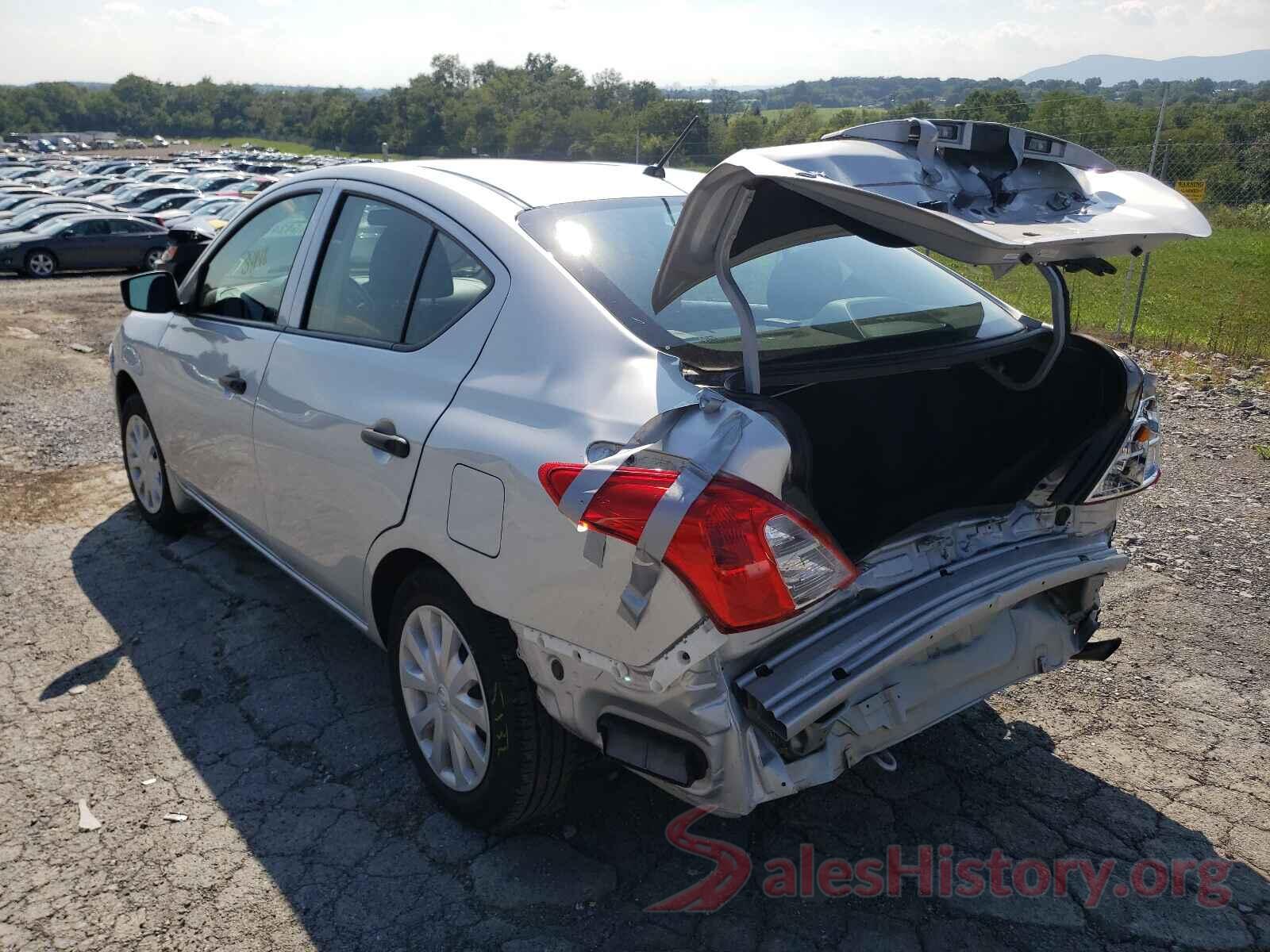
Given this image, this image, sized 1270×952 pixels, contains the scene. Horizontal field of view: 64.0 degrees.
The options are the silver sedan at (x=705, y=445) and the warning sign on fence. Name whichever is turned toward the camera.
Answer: the warning sign on fence

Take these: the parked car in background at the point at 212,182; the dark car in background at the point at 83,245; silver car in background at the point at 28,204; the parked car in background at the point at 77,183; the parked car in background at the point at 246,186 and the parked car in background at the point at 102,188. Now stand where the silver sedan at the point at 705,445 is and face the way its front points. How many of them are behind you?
0

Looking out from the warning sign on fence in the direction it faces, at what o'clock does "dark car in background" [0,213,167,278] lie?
The dark car in background is roughly at 3 o'clock from the warning sign on fence.

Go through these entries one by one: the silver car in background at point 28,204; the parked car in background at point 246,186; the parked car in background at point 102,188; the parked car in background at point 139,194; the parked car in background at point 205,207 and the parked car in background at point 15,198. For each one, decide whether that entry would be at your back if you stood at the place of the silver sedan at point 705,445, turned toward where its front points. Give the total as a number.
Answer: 0

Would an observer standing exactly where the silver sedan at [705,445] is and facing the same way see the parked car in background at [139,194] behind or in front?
in front

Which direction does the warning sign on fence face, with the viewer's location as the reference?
facing the viewer

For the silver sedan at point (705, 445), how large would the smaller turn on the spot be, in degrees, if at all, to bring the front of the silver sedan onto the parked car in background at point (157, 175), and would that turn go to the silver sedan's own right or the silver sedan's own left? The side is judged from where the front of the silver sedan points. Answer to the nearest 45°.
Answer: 0° — it already faces it

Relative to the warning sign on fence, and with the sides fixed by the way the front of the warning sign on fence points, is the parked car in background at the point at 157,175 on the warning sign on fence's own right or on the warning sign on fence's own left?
on the warning sign on fence's own right

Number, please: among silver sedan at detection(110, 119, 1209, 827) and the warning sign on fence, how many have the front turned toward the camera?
1

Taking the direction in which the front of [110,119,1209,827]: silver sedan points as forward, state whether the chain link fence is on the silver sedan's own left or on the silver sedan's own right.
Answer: on the silver sedan's own right

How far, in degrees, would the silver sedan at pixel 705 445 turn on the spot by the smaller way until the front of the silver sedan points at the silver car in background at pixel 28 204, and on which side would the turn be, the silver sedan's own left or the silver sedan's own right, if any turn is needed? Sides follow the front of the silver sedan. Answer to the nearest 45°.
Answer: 0° — it already faces it

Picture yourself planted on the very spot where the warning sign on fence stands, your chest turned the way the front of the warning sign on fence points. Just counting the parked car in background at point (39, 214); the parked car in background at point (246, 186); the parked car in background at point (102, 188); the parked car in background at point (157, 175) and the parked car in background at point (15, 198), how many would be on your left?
0

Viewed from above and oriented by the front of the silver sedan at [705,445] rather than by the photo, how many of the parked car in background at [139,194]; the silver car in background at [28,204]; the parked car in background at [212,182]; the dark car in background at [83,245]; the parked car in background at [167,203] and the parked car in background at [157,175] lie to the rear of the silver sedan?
0

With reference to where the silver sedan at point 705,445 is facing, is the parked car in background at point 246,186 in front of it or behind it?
in front

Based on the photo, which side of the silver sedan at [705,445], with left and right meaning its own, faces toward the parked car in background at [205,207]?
front

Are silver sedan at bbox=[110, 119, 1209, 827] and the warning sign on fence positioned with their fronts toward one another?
no

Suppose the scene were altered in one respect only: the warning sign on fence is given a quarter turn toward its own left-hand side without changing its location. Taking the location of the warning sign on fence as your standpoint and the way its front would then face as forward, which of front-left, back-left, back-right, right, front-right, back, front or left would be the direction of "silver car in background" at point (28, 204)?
back

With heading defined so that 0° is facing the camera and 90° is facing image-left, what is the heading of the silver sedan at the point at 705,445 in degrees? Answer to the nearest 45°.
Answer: approximately 135°
